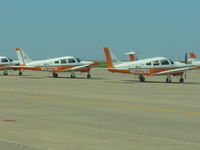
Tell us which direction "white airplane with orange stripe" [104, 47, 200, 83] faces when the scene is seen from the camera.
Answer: facing away from the viewer and to the right of the viewer
